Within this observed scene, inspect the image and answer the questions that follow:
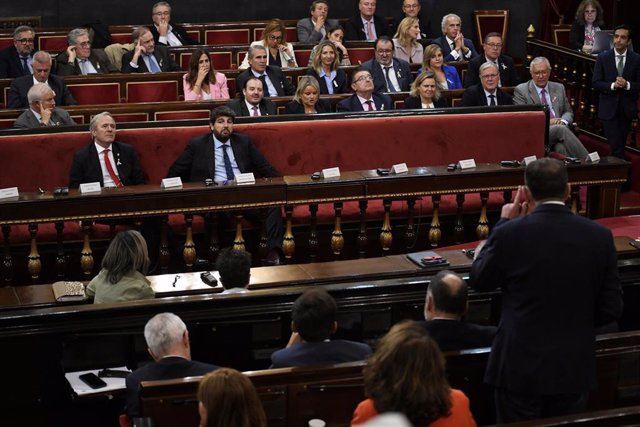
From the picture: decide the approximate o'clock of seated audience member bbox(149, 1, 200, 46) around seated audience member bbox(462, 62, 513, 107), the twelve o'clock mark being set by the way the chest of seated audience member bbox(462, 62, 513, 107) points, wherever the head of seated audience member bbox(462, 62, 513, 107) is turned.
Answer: seated audience member bbox(149, 1, 200, 46) is roughly at 4 o'clock from seated audience member bbox(462, 62, 513, 107).

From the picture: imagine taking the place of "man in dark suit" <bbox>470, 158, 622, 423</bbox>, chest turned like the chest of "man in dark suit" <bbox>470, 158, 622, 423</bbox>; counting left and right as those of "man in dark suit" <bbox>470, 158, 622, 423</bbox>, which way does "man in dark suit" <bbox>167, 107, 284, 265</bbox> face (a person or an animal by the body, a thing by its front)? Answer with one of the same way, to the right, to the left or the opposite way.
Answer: the opposite way

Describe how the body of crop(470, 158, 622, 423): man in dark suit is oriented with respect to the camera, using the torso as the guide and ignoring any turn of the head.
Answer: away from the camera

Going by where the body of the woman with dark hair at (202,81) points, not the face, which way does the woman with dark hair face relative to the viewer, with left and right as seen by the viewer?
facing the viewer

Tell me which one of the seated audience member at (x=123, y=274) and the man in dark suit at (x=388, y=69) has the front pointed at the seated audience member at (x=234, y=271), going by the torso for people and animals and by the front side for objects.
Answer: the man in dark suit

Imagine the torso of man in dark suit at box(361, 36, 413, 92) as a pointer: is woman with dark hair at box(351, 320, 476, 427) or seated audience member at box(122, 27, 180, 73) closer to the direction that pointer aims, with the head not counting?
the woman with dark hair

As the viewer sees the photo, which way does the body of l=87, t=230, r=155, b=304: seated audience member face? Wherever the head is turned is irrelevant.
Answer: away from the camera

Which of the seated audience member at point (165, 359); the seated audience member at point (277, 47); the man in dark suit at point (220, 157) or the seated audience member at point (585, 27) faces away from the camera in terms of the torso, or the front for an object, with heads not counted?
the seated audience member at point (165, 359)

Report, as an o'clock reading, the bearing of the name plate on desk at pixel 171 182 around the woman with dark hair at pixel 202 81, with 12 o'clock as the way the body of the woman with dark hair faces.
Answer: The name plate on desk is roughly at 12 o'clock from the woman with dark hair.

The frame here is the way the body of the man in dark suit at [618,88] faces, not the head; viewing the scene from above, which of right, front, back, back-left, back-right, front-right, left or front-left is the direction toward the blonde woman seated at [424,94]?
front-right

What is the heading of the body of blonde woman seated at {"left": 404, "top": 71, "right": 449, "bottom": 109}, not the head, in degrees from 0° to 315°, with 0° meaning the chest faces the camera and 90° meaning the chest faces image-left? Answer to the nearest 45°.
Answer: approximately 0°

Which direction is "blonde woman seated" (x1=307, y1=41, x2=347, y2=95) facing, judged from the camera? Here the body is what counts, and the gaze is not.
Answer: toward the camera

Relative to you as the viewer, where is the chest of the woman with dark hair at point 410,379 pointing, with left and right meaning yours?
facing away from the viewer

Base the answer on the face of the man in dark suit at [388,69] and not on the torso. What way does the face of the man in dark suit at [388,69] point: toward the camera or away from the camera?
toward the camera

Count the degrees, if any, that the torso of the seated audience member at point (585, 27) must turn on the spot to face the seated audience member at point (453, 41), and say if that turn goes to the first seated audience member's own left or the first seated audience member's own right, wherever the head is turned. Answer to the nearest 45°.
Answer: approximately 45° to the first seated audience member's own right

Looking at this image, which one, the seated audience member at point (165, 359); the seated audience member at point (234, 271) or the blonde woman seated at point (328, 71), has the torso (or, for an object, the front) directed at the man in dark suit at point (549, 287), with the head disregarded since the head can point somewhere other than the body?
the blonde woman seated

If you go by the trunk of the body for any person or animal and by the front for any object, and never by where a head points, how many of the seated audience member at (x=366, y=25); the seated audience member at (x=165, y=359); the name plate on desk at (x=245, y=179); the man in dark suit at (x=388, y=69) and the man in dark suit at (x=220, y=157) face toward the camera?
4

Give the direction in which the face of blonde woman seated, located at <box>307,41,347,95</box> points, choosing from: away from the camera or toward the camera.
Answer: toward the camera

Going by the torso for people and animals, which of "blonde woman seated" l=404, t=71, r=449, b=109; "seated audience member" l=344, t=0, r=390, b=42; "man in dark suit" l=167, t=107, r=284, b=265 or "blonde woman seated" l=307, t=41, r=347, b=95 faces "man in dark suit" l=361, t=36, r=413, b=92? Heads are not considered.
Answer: the seated audience member

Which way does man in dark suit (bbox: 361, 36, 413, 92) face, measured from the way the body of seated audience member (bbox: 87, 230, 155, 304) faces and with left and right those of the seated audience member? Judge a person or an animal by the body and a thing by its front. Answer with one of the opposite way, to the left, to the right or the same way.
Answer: the opposite way
